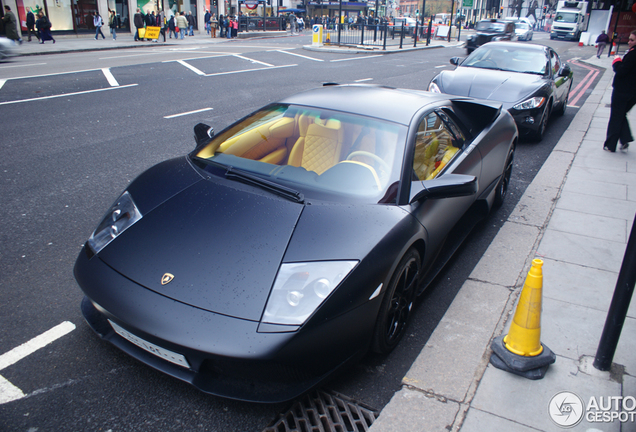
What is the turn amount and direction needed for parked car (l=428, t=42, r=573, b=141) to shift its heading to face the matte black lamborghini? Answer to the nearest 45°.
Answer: approximately 45° to its left

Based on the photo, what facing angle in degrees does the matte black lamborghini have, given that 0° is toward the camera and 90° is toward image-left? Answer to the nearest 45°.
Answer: approximately 45°

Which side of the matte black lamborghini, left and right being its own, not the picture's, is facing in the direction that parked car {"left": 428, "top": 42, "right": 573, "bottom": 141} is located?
back

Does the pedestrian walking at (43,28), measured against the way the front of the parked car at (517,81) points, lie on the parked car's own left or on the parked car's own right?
on the parked car's own right

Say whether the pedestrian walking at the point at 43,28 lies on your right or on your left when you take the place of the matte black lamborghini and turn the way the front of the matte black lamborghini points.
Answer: on your right

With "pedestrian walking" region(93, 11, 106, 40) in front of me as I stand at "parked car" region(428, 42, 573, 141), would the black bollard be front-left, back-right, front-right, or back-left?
back-left

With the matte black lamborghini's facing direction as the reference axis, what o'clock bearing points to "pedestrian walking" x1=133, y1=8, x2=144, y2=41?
The pedestrian walking is roughly at 4 o'clock from the matte black lamborghini.

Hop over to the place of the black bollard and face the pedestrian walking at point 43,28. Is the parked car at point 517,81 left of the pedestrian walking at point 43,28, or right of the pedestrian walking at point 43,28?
right

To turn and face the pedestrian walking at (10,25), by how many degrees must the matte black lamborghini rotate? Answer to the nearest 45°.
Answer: approximately 90° to its right

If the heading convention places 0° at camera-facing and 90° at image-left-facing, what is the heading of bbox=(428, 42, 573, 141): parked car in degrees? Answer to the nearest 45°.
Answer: approximately 45°

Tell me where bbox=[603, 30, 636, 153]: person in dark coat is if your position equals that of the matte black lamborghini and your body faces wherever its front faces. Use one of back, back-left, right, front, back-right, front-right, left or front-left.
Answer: back
